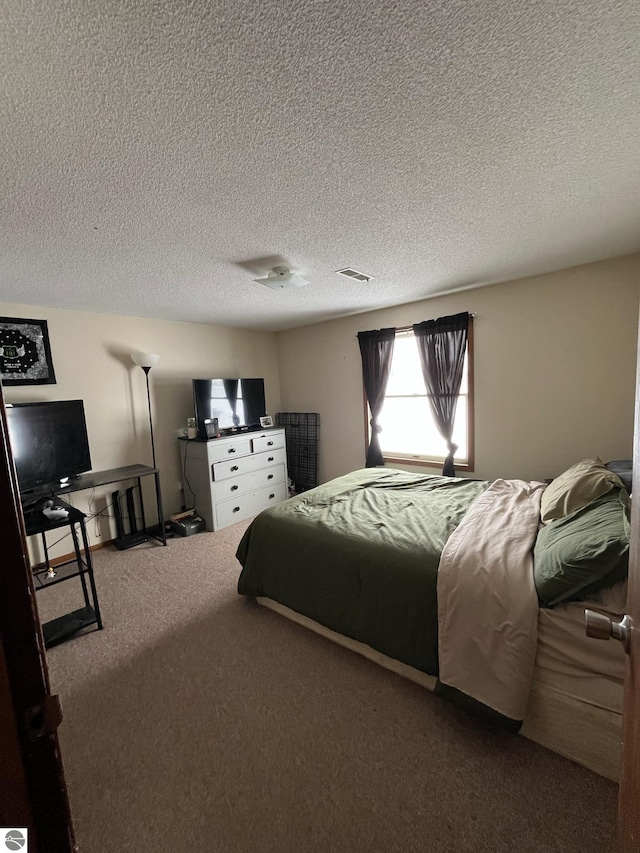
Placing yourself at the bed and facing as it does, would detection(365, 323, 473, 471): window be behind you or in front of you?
in front

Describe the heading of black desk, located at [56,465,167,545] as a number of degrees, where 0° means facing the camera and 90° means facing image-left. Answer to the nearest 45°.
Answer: approximately 315°

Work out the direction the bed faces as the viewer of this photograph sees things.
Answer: facing away from the viewer and to the left of the viewer

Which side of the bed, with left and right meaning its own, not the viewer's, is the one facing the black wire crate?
front

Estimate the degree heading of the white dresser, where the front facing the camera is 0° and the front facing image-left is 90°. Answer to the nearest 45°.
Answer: approximately 315°

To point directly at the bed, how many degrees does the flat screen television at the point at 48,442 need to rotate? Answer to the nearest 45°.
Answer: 0° — it already faces it

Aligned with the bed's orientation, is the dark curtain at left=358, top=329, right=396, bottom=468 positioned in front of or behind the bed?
in front

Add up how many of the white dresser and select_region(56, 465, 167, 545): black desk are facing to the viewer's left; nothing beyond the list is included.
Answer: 0

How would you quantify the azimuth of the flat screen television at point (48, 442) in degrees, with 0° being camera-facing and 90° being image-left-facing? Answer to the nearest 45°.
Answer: approximately 315°

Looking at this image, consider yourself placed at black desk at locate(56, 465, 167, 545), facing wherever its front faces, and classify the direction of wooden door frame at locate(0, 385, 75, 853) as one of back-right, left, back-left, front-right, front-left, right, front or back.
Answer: front-right
